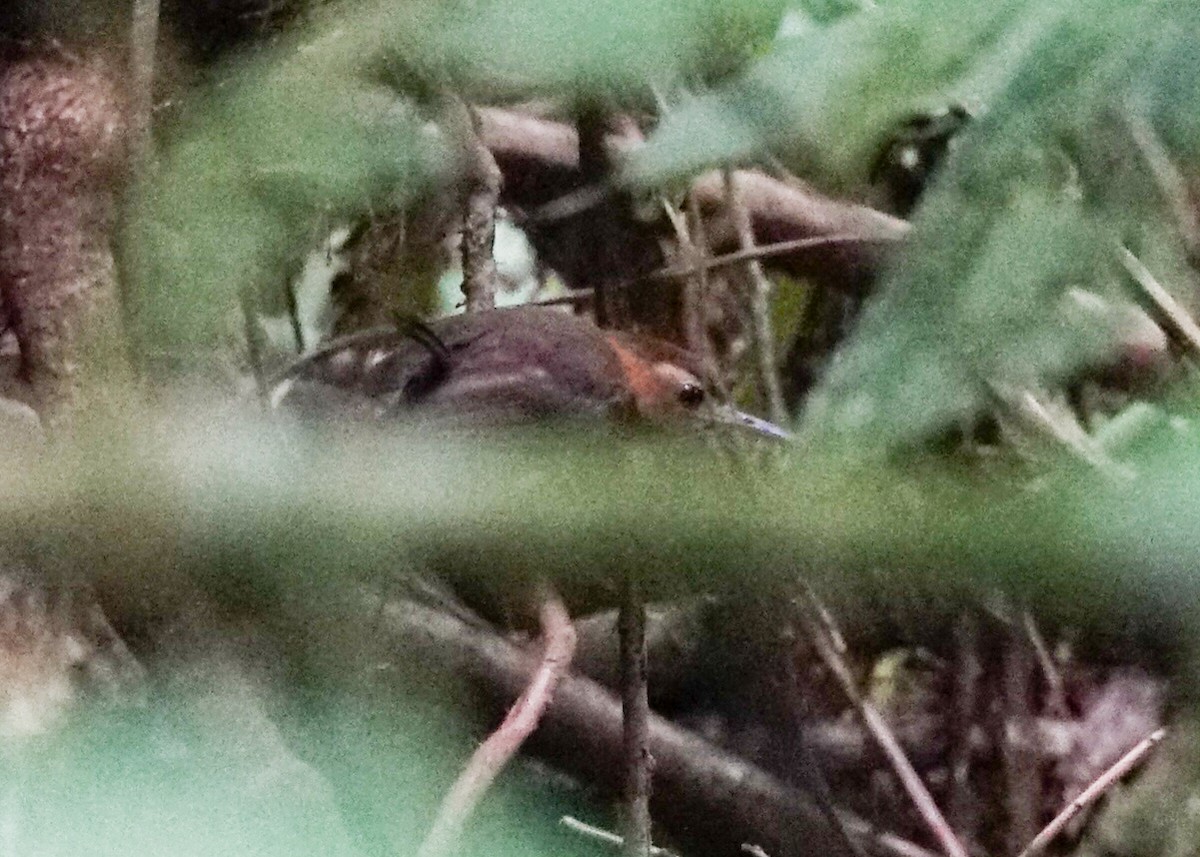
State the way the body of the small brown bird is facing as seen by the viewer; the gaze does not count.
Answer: to the viewer's right
